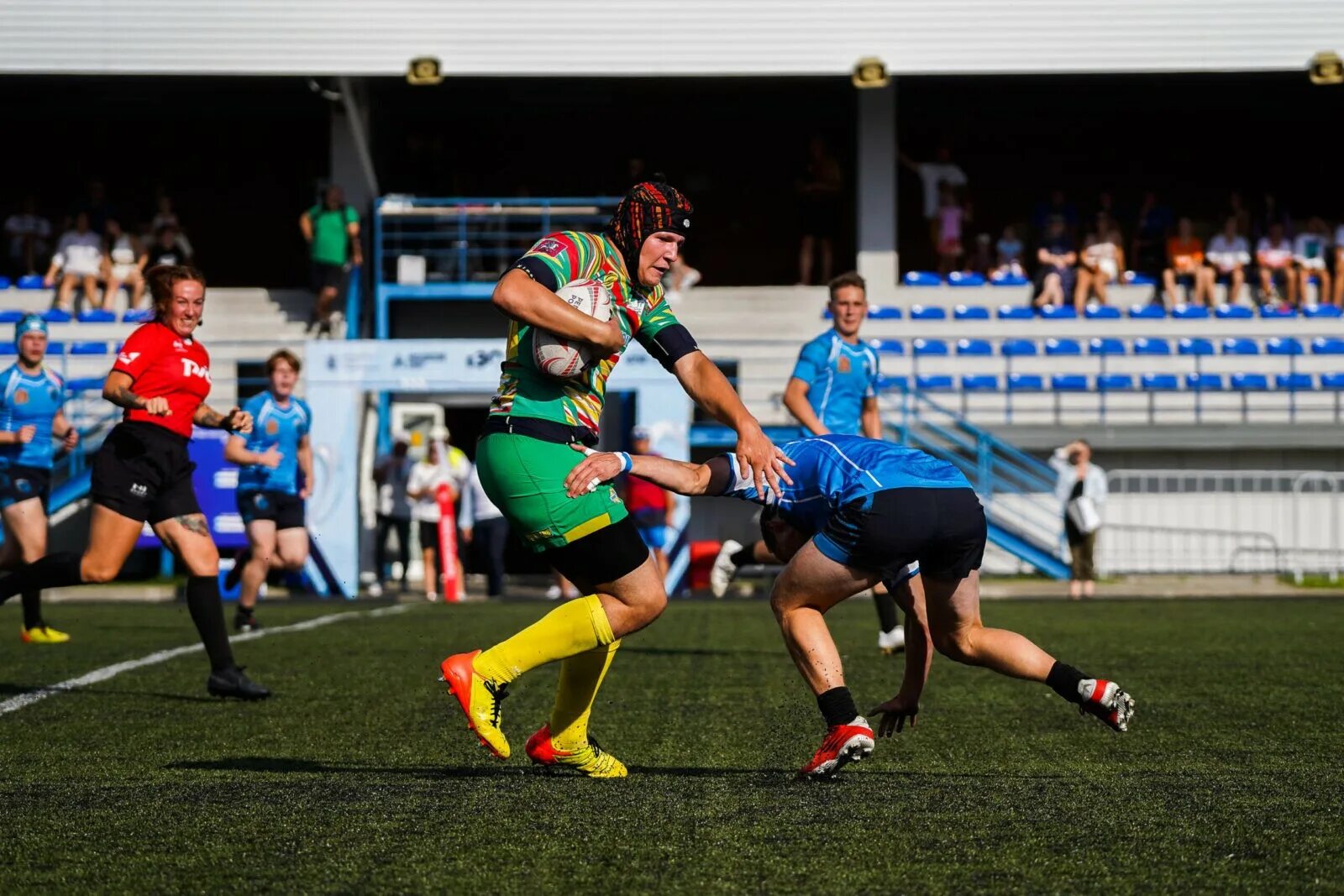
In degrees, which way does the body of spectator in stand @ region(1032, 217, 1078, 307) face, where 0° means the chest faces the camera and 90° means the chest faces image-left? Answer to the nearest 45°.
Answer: approximately 0°

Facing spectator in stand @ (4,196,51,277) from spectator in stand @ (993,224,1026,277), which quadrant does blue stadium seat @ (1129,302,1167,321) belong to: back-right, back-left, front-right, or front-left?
back-left

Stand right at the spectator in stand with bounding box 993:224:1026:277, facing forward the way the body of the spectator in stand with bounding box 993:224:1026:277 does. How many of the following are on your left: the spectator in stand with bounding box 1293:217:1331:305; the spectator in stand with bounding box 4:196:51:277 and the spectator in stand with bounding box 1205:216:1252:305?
2

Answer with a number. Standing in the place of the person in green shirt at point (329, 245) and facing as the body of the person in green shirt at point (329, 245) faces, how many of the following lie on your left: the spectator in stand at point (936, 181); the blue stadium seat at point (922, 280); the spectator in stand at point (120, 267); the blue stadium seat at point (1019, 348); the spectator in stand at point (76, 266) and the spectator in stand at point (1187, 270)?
4

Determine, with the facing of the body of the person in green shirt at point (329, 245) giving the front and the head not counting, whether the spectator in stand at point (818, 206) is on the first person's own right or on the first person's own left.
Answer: on the first person's own left

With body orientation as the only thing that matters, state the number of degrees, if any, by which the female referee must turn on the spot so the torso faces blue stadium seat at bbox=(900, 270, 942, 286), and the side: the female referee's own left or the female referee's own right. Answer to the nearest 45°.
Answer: approximately 90° to the female referee's own left

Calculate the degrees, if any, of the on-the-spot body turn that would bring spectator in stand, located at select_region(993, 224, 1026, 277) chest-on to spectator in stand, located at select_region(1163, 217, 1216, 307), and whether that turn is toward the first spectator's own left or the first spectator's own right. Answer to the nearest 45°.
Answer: approximately 90° to the first spectator's own left

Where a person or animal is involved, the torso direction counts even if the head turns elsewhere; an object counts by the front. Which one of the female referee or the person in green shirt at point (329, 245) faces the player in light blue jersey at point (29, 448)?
the person in green shirt
